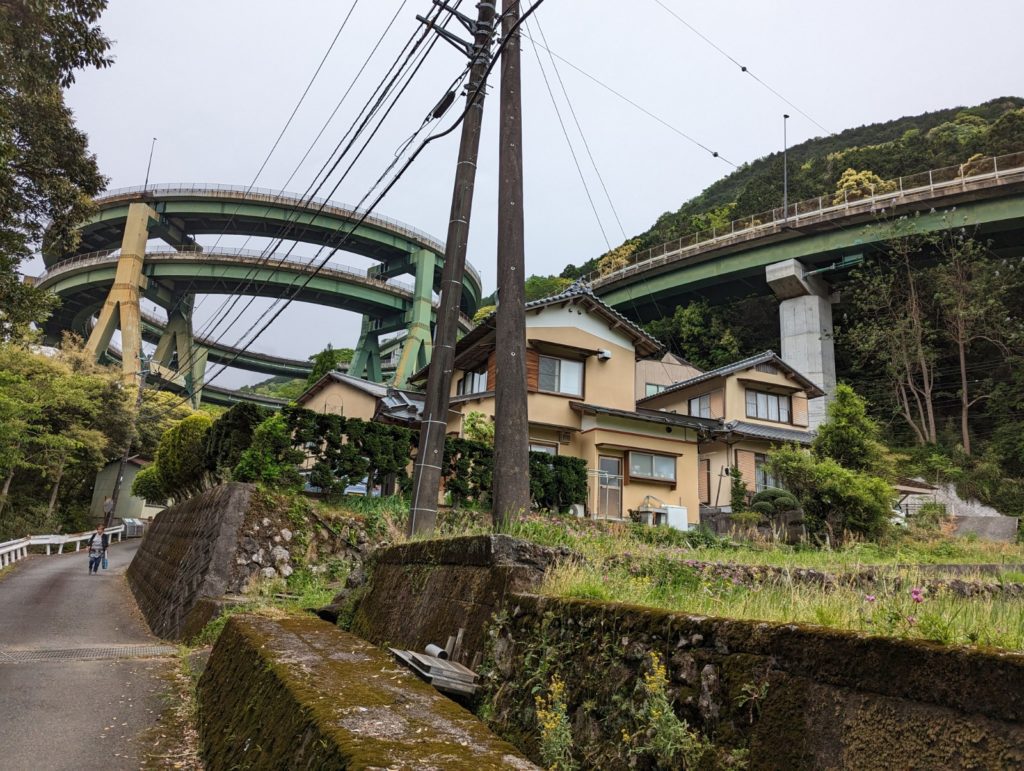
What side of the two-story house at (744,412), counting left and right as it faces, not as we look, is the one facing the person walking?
right

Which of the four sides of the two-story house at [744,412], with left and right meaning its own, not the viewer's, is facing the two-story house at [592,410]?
right

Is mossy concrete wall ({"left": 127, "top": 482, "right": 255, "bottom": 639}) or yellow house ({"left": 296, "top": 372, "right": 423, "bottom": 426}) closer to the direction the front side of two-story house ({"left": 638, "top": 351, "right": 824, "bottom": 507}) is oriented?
the mossy concrete wall

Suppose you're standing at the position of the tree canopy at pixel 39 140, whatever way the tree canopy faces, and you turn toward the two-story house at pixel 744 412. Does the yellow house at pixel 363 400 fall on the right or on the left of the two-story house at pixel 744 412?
left

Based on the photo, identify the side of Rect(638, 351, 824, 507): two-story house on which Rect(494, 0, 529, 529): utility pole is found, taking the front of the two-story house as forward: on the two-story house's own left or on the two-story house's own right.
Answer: on the two-story house's own right

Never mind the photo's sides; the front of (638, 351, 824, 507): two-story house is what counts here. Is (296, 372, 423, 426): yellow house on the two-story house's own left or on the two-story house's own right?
on the two-story house's own right

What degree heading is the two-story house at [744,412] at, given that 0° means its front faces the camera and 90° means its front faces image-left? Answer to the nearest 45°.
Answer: approximately 315°

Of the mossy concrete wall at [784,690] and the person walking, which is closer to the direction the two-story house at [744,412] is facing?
the mossy concrete wall

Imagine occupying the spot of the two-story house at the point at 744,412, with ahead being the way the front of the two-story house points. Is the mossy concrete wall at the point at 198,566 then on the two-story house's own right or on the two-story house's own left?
on the two-story house's own right

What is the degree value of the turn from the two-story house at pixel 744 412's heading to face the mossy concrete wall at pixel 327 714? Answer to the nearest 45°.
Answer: approximately 45° to its right

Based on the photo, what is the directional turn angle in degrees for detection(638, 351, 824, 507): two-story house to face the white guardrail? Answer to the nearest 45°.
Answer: approximately 90° to its right
